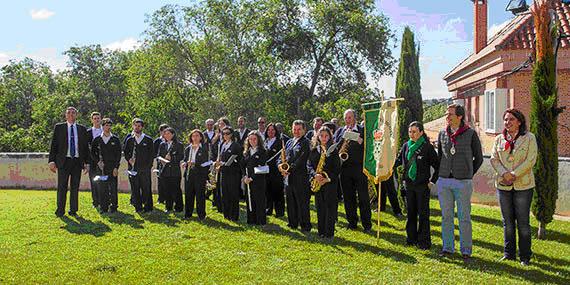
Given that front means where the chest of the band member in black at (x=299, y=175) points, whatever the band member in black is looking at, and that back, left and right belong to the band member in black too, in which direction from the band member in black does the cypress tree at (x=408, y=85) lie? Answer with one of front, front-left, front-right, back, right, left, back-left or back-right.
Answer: back

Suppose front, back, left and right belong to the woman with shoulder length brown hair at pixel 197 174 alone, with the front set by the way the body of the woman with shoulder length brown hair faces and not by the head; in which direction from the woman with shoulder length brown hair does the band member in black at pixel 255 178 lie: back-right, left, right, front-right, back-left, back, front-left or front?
front-left

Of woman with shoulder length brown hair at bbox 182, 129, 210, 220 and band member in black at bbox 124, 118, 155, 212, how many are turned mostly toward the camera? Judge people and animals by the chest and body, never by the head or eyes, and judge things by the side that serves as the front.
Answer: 2

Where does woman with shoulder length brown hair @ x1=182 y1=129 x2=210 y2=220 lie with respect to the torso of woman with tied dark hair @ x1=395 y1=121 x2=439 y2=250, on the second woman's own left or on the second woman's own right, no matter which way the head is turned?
on the second woman's own right

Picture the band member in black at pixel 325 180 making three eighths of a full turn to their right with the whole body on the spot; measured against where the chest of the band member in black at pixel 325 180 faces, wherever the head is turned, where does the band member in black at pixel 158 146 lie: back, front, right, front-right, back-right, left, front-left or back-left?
front

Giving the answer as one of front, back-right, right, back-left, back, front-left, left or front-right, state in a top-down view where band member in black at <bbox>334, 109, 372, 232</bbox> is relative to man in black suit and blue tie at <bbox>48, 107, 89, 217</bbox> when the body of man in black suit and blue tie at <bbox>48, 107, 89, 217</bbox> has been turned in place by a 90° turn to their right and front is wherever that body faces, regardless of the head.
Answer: back-left

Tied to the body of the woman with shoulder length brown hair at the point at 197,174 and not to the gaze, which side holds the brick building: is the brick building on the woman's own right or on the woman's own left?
on the woman's own left

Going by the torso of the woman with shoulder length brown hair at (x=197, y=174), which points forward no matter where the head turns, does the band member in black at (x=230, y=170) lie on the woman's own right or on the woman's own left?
on the woman's own left

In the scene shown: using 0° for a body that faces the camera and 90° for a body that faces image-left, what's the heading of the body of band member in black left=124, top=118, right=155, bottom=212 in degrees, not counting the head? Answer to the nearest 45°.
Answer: approximately 0°

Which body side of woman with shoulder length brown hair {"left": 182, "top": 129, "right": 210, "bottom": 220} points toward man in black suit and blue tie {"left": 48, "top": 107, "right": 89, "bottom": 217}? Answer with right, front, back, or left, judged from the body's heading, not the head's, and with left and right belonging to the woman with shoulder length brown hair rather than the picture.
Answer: right

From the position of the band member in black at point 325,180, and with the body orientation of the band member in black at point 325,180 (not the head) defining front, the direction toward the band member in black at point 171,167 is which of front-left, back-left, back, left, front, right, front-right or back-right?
back-right

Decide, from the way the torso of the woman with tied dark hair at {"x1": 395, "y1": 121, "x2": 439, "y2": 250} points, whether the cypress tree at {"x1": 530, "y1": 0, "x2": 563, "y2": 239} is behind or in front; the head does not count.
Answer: behind
